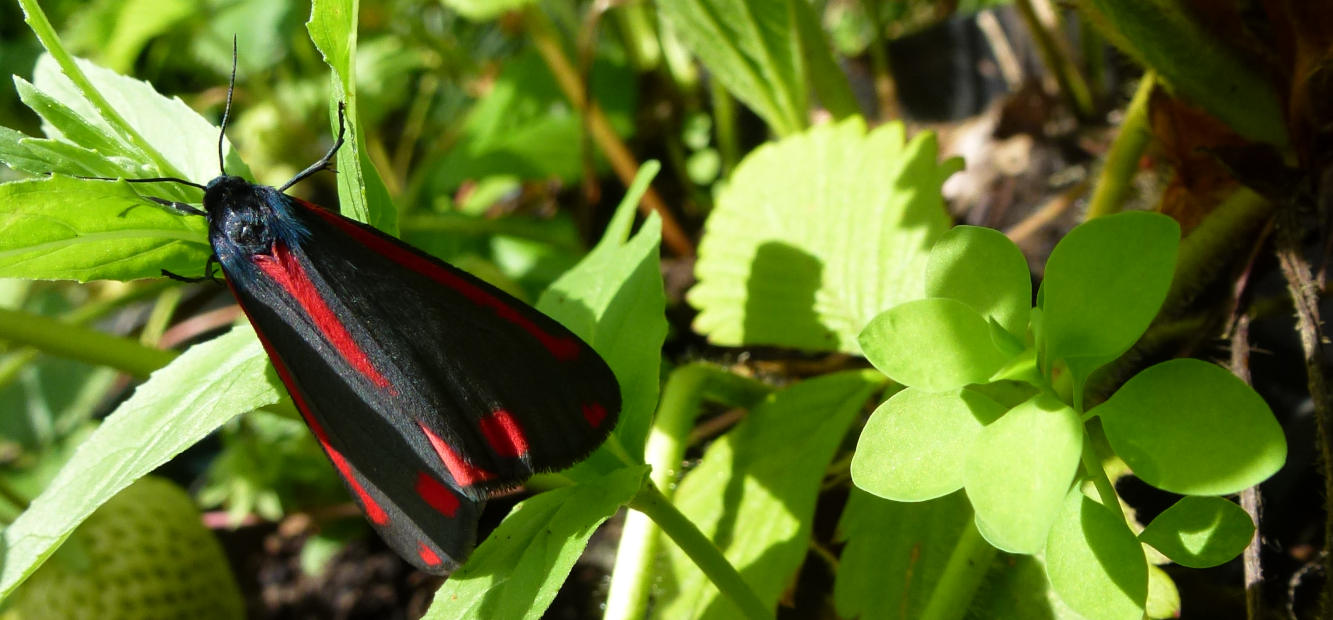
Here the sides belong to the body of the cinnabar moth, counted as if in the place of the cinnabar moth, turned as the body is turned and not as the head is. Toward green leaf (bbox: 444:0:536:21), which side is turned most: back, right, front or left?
right

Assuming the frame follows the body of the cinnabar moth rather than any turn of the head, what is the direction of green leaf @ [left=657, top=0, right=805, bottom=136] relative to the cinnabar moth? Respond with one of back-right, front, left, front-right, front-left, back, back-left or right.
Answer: right

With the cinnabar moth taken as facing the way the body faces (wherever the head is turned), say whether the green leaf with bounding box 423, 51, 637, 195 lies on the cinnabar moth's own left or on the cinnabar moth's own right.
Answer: on the cinnabar moth's own right

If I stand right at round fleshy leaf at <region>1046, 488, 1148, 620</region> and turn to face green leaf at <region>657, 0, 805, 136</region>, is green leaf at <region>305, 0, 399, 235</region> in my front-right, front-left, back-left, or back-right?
front-left

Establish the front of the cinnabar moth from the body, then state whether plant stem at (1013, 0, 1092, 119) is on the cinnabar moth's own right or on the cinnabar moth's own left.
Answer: on the cinnabar moth's own right

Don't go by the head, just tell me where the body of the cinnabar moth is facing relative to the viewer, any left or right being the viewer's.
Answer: facing away from the viewer and to the left of the viewer
